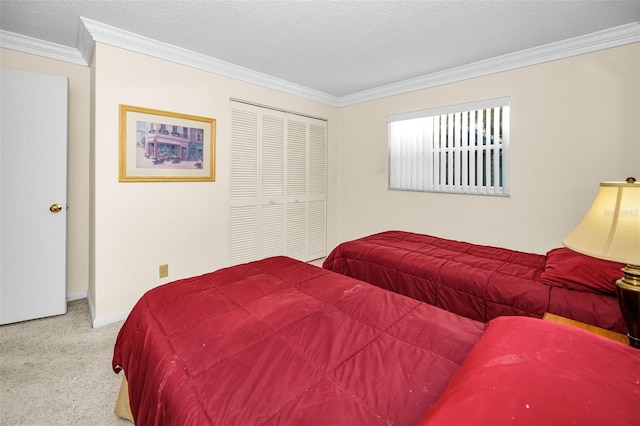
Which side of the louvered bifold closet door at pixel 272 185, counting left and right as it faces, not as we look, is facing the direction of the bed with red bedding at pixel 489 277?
front

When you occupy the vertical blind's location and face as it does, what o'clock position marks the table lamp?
The table lamp is roughly at 10 o'clock from the vertical blind.

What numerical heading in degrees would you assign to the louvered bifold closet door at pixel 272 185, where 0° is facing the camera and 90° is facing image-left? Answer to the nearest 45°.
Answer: approximately 315°

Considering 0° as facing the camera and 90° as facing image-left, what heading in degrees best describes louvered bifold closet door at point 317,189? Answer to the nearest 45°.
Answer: approximately 315°

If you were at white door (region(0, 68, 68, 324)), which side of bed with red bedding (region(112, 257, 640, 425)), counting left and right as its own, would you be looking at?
front

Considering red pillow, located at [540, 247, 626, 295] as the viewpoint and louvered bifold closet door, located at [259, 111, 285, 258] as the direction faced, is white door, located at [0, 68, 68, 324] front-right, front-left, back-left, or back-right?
front-left

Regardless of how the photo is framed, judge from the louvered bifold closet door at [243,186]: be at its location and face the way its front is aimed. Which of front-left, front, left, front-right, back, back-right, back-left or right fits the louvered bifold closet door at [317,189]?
left

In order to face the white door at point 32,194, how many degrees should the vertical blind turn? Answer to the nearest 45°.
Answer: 0° — it already faces it

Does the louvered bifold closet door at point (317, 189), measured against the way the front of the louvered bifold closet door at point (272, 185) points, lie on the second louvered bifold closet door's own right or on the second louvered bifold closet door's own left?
on the second louvered bifold closet door's own left

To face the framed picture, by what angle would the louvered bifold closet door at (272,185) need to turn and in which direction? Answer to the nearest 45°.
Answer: approximately 90° to its right

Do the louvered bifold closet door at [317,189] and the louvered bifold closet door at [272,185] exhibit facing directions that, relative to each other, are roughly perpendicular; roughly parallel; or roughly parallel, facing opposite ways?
roughly parallel

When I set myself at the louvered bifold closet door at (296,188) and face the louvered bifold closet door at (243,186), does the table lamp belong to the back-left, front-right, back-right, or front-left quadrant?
front-left

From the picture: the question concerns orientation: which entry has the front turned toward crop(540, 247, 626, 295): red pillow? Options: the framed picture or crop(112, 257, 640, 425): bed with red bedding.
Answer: the framed picture

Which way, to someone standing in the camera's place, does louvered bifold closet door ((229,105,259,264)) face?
facing the viewer and to the right of the viewer

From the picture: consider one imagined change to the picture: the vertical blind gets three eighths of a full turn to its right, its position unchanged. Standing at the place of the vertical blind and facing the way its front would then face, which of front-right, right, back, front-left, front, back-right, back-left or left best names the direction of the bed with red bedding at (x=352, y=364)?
back

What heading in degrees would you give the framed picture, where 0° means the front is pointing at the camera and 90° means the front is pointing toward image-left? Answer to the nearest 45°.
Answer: approximately 315°

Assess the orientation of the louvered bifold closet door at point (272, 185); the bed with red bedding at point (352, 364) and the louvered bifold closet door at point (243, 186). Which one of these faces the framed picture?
the bed with red bedding
